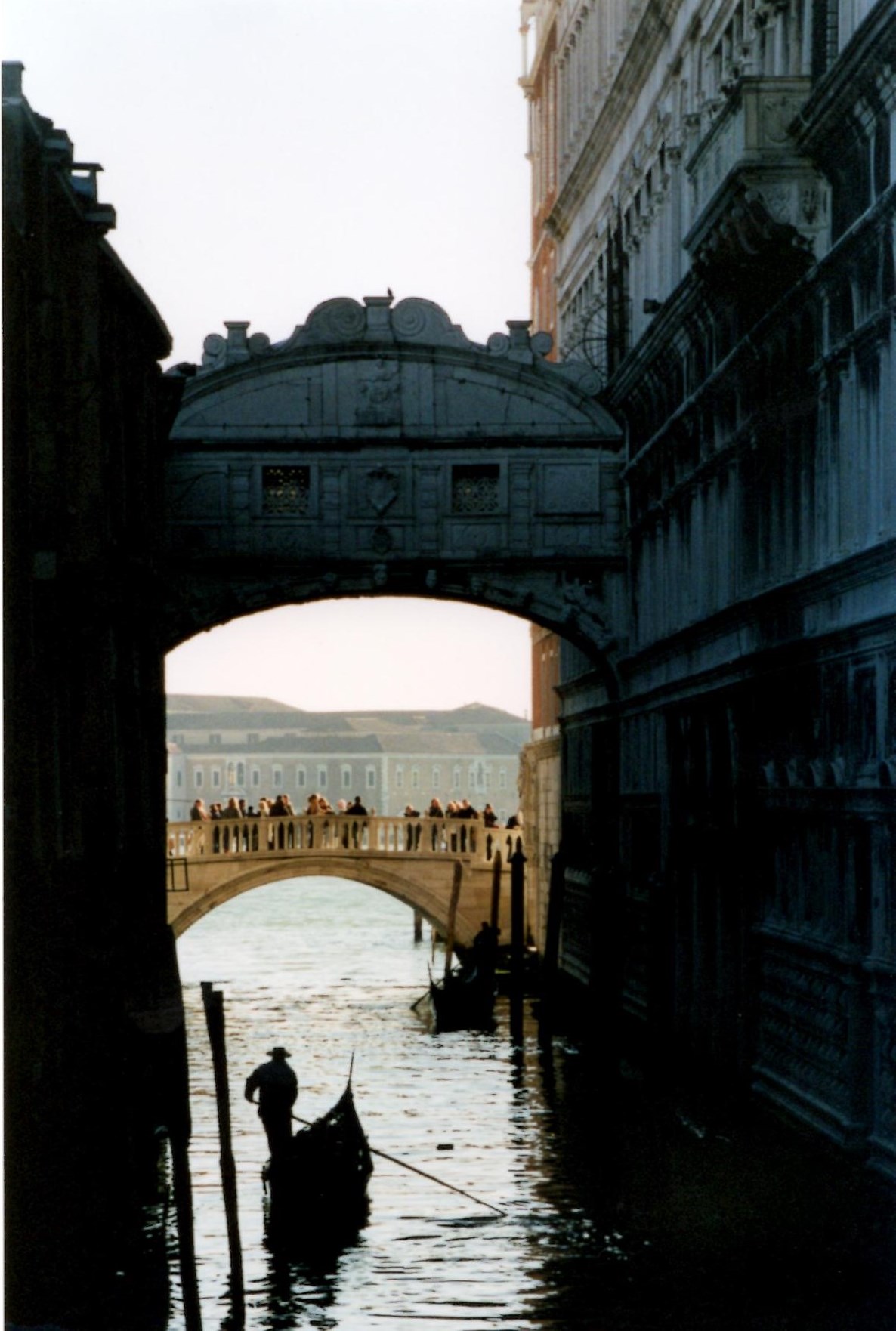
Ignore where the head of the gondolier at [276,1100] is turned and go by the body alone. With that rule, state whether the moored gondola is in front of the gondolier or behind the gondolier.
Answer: in front

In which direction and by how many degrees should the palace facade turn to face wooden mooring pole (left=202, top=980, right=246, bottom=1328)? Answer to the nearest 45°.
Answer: approximately 45° to its left

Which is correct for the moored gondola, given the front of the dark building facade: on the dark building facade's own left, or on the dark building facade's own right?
on the dark building facade's own left

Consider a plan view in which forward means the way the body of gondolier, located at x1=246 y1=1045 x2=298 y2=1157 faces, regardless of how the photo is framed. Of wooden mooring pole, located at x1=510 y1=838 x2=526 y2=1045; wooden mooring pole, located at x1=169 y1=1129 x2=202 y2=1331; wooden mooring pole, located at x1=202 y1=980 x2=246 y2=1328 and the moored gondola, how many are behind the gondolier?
2

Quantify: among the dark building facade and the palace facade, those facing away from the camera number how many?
0

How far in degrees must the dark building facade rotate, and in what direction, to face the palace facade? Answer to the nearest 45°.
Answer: approximately 45° to its left

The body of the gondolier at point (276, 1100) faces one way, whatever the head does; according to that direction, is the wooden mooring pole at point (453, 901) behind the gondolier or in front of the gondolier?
in front

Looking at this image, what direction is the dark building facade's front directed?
to the viewer's right

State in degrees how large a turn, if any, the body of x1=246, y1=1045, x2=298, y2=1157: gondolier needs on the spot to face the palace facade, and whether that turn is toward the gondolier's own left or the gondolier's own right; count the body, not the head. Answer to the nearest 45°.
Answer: approximately 45° to the gondolier's own right

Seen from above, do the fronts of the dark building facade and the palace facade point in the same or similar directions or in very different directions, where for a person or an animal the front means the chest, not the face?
very different directions

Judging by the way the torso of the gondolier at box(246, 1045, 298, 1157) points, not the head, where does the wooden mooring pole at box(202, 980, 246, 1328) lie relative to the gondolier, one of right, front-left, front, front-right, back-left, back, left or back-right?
back

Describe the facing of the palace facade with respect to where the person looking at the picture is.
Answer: facing to the left of the viewer

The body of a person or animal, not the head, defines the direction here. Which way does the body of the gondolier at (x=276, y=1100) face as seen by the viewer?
away from the camera
